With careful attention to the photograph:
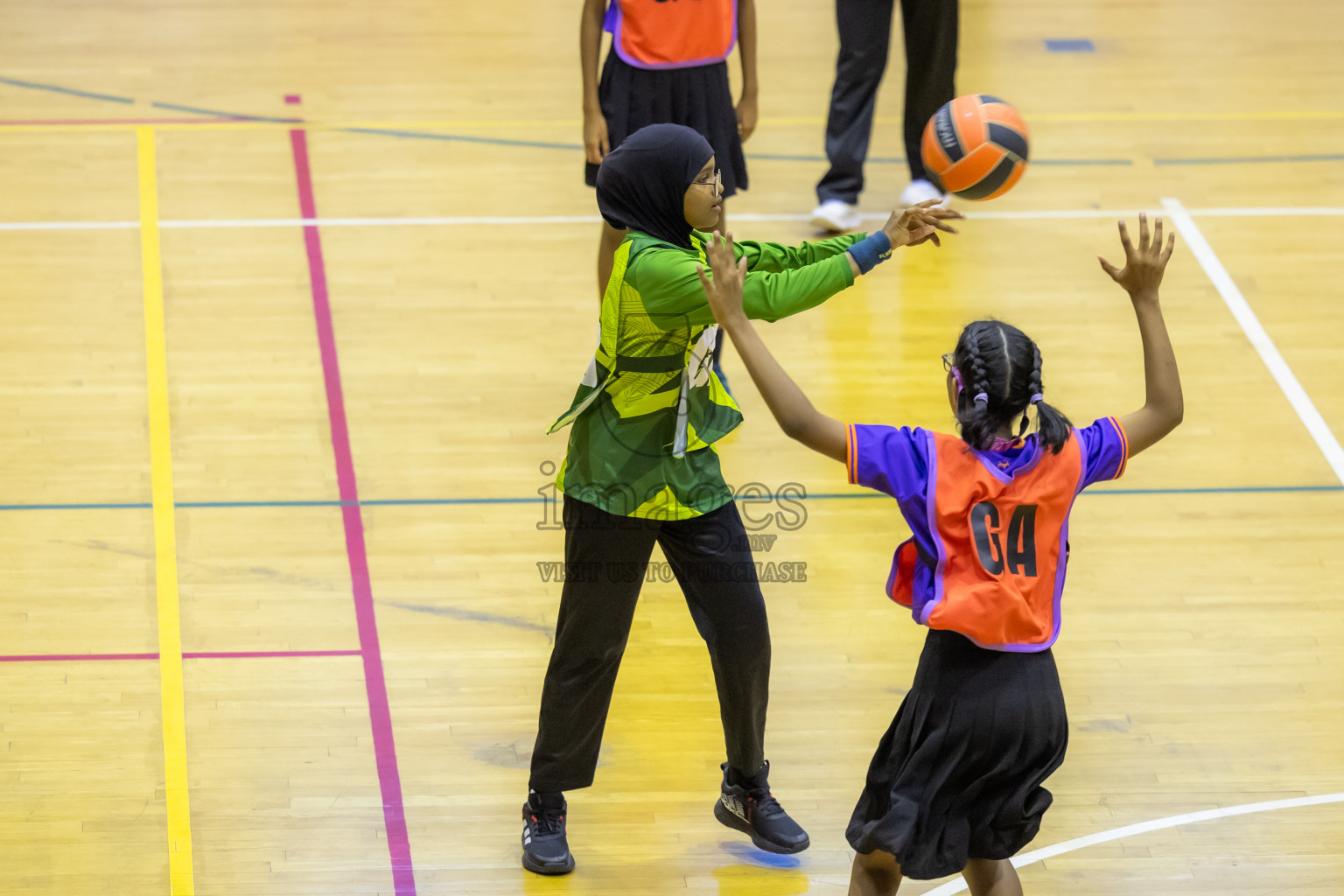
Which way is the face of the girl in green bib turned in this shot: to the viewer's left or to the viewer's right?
to the viewer's right

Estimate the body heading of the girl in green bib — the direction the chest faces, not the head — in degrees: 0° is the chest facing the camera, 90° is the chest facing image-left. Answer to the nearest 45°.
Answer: approximately 270°

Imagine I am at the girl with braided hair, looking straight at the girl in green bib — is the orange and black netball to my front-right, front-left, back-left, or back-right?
front-right

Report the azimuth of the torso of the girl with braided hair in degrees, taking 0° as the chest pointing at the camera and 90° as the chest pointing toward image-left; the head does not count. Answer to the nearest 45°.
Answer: approximately 135°

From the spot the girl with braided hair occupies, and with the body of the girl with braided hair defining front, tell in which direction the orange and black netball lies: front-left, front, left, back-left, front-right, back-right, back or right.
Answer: front-right

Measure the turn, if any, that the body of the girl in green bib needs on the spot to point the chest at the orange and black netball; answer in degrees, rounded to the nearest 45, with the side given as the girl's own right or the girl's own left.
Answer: approximately 45° to the girl's own left

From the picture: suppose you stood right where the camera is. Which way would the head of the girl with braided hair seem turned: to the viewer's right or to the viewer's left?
to the viewer's left
